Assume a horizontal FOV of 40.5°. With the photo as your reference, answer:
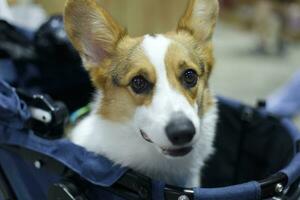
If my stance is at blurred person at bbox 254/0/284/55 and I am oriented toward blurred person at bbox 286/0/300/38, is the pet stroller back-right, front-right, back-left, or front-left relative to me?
back-right

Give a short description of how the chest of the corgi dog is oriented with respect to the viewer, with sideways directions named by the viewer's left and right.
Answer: facing the viewer and to the right of the viewer
